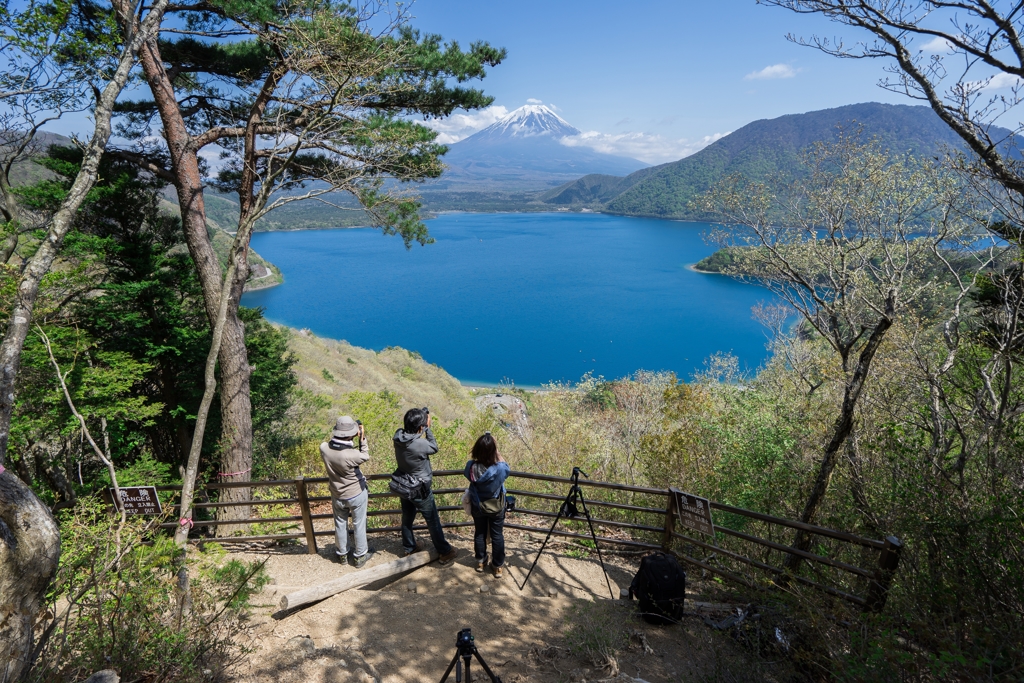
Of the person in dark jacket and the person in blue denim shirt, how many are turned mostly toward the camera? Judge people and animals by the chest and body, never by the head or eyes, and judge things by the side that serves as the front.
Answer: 0

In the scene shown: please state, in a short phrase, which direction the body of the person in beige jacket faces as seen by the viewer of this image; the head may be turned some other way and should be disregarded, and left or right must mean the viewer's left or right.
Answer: facing away from the viewer and to the right of the viewer

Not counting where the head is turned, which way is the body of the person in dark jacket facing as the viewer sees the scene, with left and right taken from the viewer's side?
facing away from the viewer and to the right of the viewer

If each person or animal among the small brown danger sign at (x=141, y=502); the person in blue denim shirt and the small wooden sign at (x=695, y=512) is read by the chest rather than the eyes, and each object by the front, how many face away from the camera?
1

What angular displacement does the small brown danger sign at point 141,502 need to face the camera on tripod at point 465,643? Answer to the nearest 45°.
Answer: approximately 45° to its left

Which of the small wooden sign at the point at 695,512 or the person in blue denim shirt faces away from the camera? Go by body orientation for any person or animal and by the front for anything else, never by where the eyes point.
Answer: the person in blue denim shirt

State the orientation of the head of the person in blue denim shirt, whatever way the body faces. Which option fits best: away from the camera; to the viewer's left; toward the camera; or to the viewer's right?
away from the camera

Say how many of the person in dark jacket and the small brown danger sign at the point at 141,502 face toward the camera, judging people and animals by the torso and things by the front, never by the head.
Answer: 1

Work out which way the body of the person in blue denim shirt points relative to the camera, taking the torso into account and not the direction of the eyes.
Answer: away from the camera
